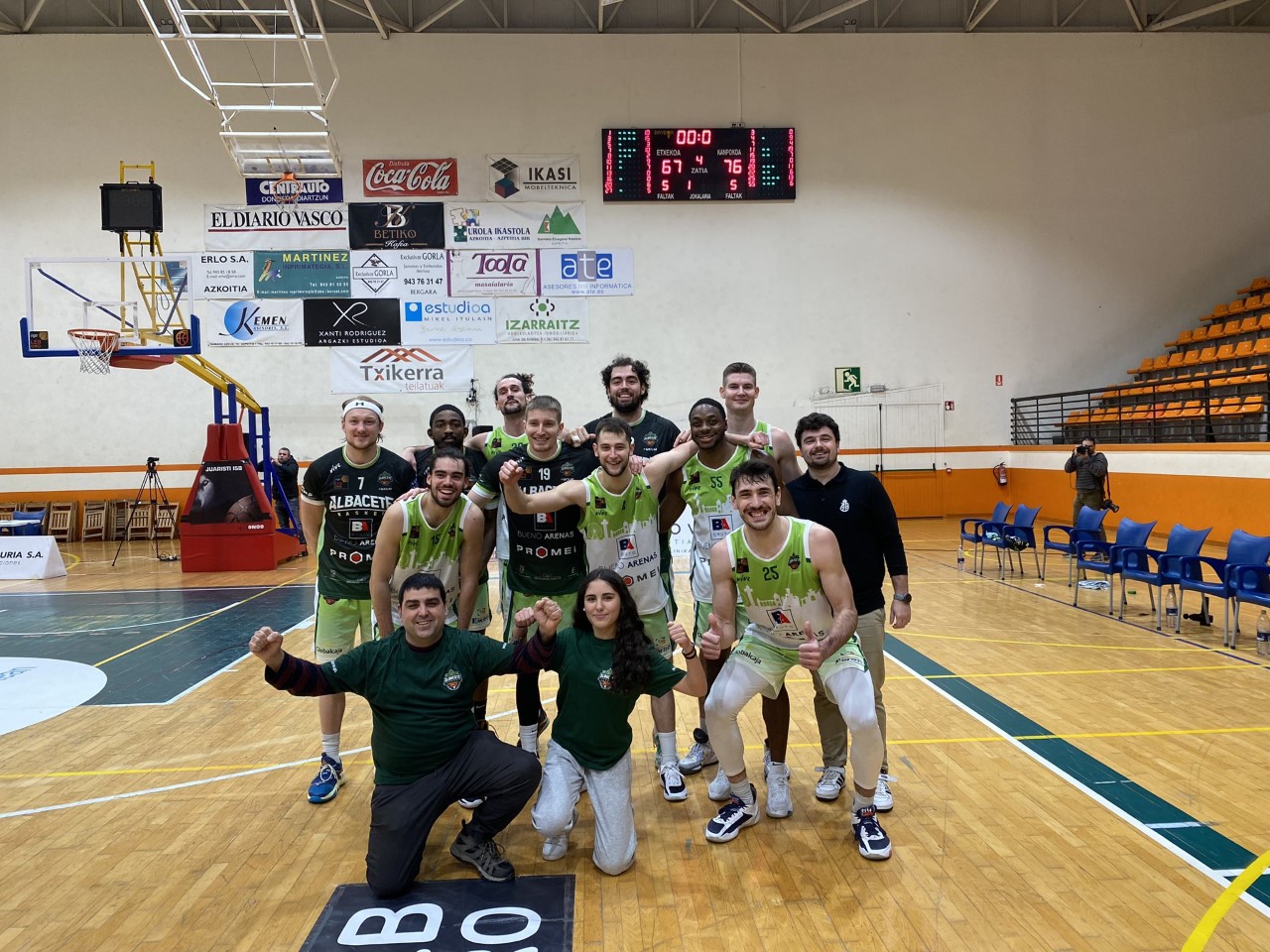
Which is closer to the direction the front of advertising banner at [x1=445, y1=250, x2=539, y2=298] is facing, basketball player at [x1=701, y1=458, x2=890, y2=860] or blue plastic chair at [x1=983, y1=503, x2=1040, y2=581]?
the basketball player

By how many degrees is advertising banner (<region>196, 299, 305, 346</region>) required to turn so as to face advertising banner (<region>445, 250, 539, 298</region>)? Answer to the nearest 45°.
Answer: approximately 90° to its left

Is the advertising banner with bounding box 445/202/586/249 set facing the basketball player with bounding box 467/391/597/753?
yes

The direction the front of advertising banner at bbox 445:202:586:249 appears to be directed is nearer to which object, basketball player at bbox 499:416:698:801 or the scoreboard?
the basketball player

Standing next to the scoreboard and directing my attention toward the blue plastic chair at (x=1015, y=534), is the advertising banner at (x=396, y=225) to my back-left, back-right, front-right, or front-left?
back-right

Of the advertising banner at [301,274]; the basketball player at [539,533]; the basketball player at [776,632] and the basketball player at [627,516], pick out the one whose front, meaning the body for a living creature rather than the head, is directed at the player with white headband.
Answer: the advertising banner

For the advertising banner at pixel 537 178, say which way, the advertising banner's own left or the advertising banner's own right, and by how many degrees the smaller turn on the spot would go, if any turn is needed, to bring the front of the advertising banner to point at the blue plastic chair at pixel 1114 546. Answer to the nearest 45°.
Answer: approximately 45° to the advertising banner's own left

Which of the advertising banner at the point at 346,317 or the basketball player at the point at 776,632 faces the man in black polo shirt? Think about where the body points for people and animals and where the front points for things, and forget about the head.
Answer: the advertising banner

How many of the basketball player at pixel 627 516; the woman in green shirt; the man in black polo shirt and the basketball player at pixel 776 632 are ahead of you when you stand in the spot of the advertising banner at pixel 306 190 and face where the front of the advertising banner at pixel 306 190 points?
4

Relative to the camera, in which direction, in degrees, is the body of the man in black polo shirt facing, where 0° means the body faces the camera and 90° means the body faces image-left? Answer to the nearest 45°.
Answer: approximately 0°
